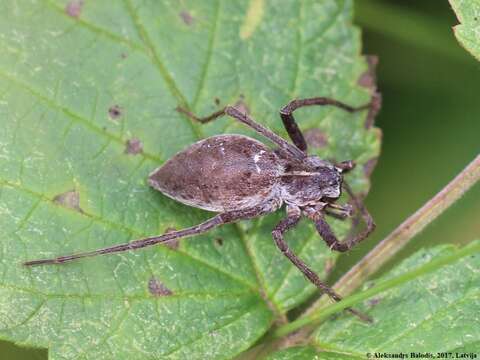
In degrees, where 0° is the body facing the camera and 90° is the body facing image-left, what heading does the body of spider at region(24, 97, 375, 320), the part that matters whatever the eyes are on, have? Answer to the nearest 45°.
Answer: approximately 270°
